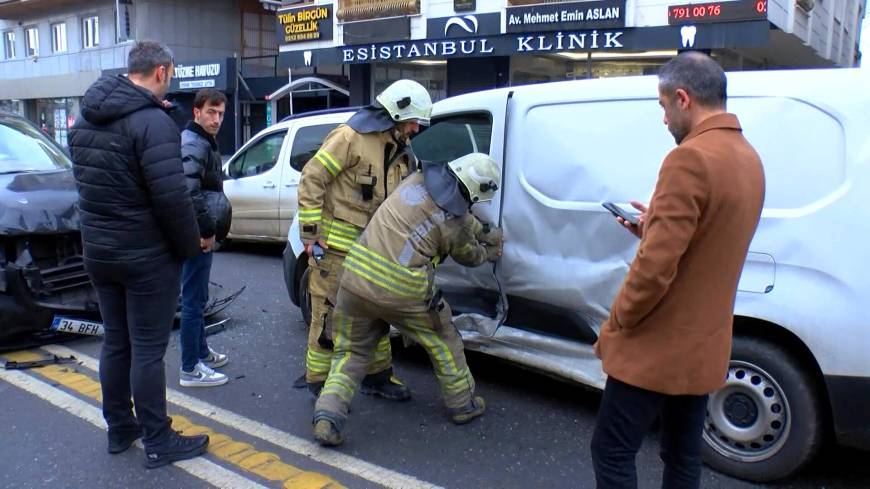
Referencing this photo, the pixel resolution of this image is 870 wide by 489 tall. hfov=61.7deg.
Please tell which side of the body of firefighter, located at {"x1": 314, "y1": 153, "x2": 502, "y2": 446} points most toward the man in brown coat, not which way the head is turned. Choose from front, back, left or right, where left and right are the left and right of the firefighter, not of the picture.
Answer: right

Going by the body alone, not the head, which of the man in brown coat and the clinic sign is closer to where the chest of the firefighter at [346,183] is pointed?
the man in brown coat

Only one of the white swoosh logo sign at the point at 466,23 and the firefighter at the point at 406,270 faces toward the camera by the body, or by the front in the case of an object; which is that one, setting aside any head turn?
the white swoosh logo sign

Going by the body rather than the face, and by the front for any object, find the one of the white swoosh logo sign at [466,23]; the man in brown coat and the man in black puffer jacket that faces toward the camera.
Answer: the white swoosh logo sign

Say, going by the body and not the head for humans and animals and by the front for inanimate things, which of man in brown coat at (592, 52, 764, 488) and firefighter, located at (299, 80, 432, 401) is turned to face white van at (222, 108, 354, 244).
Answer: the man in brown coat

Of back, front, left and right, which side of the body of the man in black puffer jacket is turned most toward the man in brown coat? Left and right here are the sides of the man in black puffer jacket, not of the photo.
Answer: right

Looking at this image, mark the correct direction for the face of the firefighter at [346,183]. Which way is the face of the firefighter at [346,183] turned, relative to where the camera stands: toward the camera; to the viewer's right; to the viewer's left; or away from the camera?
to the viewer's right

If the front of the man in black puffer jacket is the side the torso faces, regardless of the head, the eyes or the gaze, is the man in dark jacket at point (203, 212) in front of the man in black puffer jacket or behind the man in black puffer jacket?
in front

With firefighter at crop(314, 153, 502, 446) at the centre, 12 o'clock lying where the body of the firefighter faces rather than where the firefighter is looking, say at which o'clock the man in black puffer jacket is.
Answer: The man in black puffer jacket is roughly at 7 o'clock from the firefighter.

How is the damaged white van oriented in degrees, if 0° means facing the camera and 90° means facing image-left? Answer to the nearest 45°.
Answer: approximately 135°

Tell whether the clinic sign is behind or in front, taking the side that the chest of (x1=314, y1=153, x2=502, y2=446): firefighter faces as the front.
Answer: in front

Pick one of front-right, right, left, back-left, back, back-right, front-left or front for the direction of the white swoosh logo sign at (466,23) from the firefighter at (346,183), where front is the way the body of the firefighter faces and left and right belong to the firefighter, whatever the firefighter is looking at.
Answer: back-left

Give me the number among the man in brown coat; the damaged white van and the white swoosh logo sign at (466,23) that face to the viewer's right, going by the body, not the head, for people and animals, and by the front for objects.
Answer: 0

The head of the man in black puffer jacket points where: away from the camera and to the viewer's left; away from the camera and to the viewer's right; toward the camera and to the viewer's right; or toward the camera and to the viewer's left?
away from the camera and to the viewer's right

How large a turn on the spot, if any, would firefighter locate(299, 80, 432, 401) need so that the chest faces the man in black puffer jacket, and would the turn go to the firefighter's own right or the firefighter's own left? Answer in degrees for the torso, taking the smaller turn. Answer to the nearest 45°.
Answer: approximately 90° to the firefighter's own right

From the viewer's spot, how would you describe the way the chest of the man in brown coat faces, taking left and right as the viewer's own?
facing away from the viewer and to the left of the viewer

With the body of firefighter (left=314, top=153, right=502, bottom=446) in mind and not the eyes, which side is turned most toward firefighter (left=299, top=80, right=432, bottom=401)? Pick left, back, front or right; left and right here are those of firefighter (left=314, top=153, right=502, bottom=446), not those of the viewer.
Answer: left
